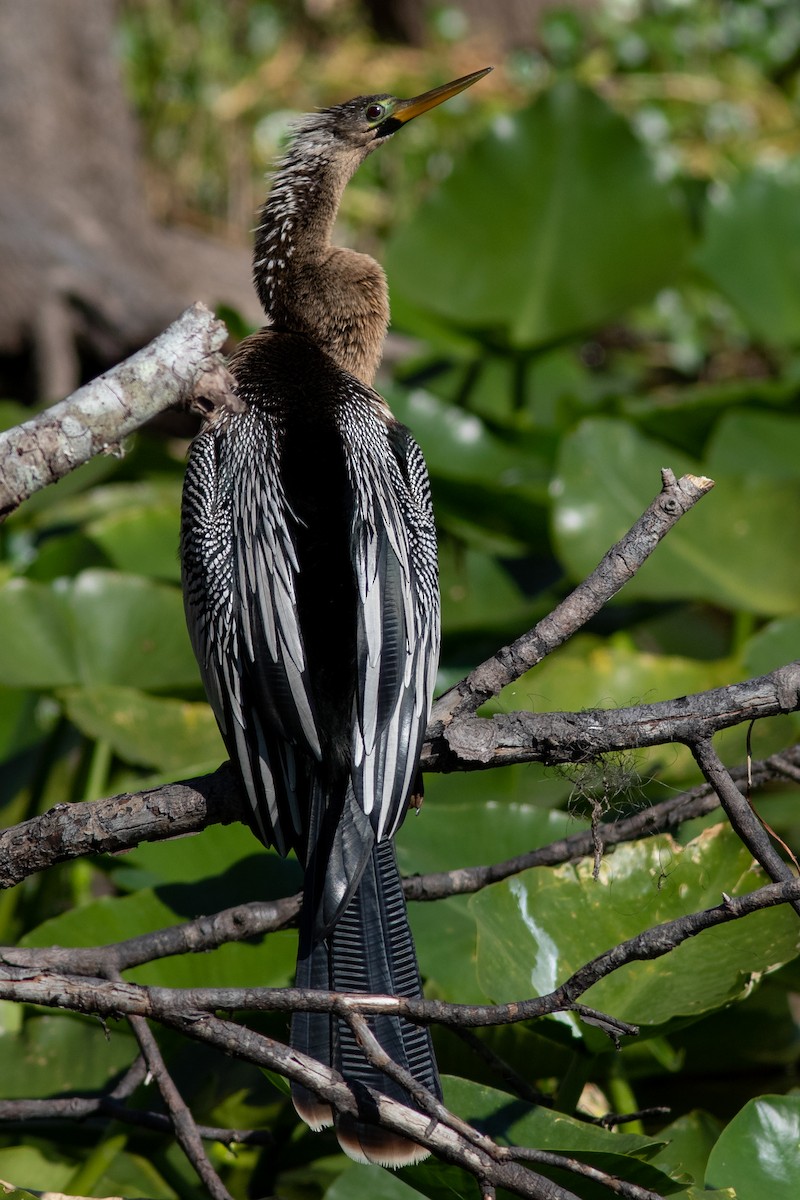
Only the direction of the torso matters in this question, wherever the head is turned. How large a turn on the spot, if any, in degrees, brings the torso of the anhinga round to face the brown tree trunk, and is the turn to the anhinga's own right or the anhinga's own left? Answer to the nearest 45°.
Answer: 0° — it already faces it

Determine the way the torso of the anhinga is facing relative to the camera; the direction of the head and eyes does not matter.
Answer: away from the camera
